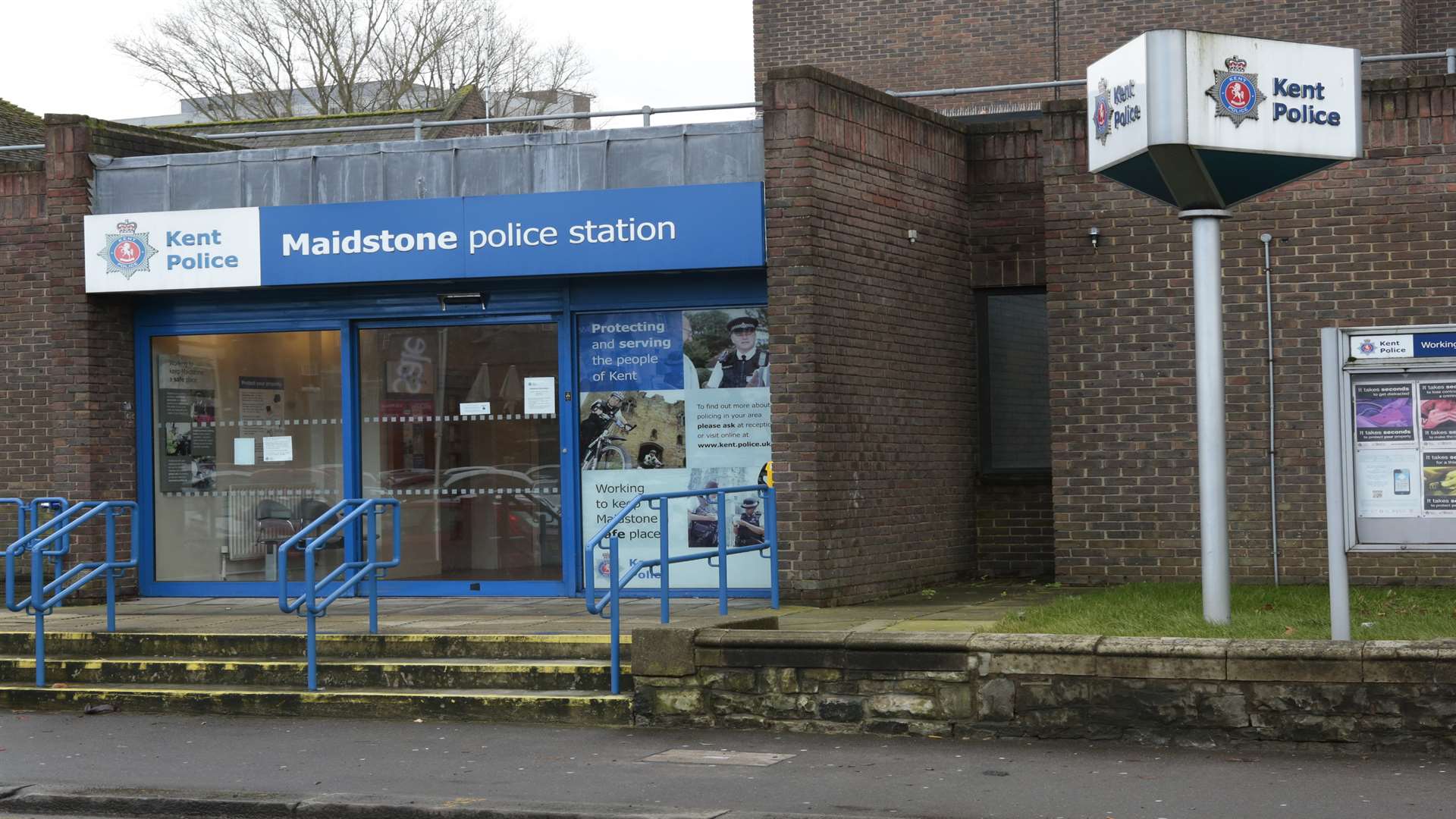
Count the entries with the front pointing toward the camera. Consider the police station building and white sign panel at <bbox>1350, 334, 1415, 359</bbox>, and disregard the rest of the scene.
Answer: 2

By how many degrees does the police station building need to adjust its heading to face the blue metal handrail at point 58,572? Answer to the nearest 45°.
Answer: approximately 45° to its right

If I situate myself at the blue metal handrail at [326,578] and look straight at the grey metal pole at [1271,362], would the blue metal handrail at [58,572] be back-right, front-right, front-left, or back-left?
back-left

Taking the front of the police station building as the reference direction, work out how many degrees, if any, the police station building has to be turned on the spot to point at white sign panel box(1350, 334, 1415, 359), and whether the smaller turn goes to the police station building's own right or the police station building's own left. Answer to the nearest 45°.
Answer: approximately 45° to the police station building's own left

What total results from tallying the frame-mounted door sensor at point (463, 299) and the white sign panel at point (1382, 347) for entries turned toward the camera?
2

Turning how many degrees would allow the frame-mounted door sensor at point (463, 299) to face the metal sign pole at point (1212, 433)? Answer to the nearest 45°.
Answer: approximately 45° to its left

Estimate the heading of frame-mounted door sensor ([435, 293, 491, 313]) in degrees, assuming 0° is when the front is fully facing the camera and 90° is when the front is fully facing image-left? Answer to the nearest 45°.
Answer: approximately 0°

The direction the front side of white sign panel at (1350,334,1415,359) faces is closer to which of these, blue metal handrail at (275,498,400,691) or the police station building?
the blue metal handrail

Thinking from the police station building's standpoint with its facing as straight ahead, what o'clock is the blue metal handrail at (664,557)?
The blue metal handrail is roughly at 12 o'clock from the police station building.
